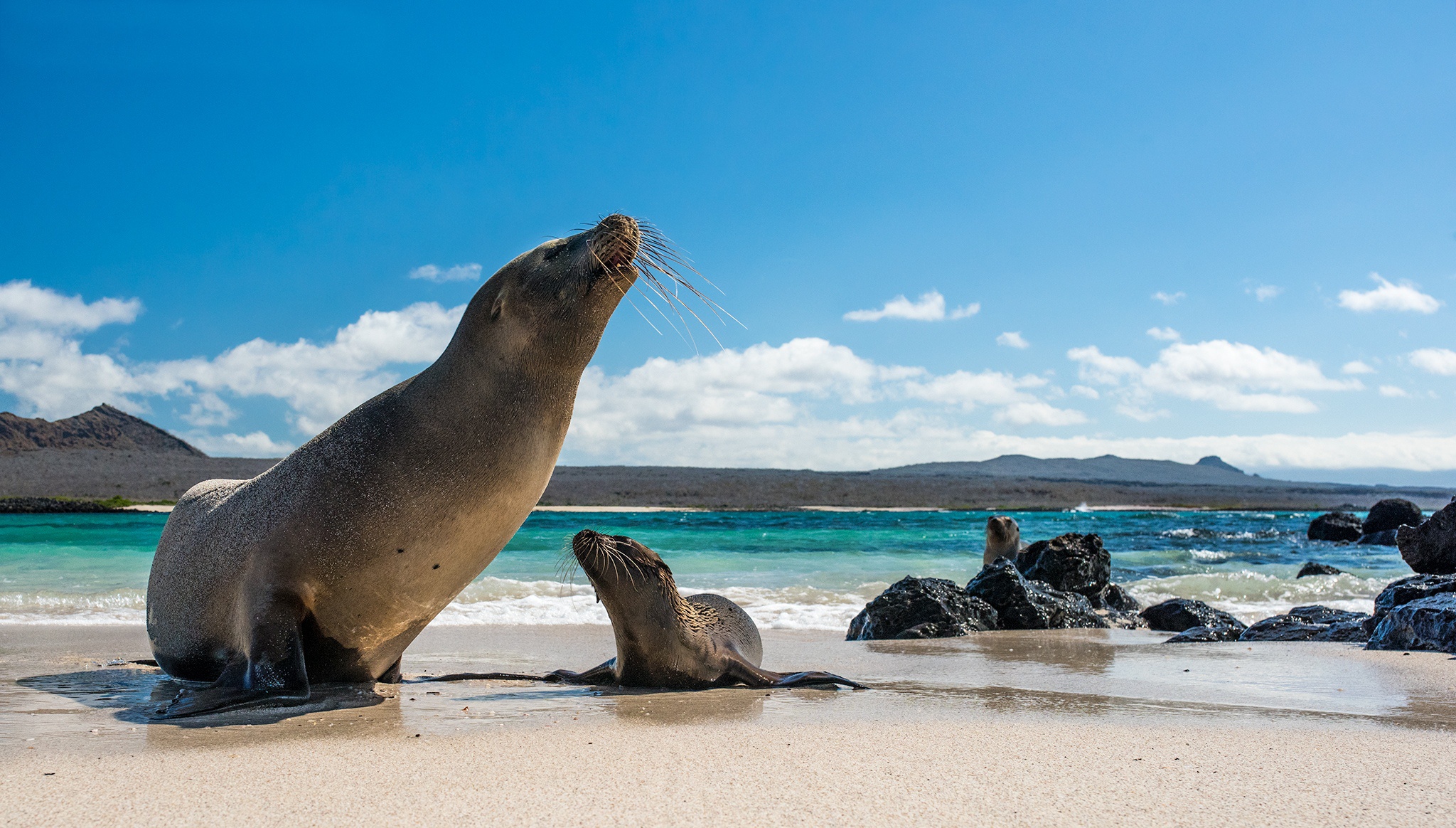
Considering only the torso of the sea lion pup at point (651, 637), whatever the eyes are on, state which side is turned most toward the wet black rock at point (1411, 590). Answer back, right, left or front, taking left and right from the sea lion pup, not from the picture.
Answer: back

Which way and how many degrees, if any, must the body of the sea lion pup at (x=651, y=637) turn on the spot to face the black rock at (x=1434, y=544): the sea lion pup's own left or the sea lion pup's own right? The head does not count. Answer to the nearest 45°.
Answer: approximately 180°

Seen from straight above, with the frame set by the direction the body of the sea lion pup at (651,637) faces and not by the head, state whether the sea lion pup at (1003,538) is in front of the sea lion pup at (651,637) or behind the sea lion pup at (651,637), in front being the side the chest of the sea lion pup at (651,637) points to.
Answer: behind

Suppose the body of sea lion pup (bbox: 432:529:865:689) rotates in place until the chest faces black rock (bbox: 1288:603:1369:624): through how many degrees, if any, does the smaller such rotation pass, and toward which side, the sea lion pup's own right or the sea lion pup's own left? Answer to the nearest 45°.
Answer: approximately 180°

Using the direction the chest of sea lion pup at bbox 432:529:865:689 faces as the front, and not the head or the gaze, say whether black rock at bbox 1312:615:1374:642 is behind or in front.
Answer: behind

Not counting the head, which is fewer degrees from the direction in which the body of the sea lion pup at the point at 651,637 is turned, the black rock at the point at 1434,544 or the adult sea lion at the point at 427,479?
the adult sea lion

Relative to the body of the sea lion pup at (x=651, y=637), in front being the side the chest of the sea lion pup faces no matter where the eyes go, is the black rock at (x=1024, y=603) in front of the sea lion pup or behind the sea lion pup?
behind

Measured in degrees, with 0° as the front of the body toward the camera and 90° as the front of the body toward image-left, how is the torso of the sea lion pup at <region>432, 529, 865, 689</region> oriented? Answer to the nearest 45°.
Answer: approximately 45°

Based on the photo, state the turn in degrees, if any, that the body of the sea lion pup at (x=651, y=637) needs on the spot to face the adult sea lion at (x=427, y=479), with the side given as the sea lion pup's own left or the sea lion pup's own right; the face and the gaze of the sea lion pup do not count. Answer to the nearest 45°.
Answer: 0° — it already faces it

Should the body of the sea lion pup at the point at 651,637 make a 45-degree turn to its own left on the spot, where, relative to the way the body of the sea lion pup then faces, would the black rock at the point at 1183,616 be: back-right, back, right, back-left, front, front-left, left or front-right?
back-left

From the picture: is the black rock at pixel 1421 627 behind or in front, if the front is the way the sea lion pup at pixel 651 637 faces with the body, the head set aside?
behind

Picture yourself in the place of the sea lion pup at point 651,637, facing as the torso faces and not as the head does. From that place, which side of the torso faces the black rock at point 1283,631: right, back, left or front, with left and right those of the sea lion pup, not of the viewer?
back
